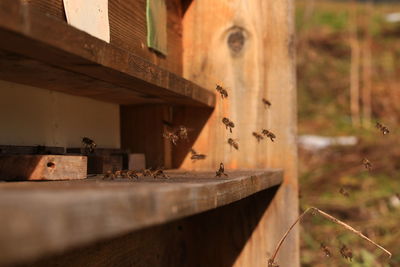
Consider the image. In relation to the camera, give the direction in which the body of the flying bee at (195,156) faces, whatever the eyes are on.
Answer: to the viewer's left
